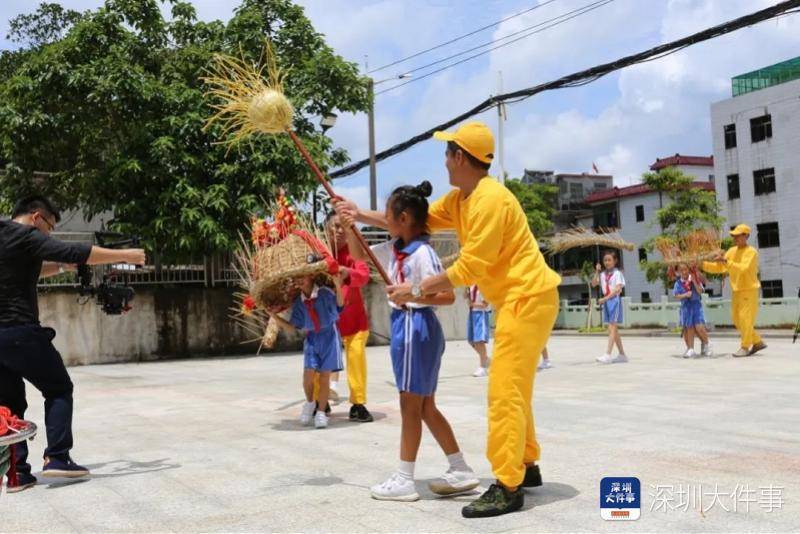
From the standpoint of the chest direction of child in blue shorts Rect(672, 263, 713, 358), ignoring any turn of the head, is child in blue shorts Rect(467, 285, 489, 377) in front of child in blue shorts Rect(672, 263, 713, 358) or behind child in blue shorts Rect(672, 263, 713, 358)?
in front

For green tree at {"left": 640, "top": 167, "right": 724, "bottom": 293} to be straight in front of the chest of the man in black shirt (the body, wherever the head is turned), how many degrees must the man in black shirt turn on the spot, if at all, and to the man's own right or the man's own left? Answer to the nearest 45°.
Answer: approximately 45° to the man's own left

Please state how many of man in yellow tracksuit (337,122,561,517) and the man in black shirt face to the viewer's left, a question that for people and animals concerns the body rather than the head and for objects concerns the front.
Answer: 1

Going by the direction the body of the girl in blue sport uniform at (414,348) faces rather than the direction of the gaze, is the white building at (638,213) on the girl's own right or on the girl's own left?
on the girl's own right

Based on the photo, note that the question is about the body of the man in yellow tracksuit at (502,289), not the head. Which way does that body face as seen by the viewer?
to the viewer's left

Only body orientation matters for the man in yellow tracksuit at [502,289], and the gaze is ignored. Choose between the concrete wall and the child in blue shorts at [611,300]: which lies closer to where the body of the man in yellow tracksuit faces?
the concrete wall

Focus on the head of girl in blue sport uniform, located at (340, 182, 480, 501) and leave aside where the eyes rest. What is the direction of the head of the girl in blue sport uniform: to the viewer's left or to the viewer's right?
to the viewer's left

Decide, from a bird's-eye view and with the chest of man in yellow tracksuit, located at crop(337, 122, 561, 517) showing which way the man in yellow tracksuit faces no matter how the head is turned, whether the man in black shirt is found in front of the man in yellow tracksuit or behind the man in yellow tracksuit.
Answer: in front

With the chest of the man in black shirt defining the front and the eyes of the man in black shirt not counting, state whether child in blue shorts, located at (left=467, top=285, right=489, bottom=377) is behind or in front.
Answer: in front

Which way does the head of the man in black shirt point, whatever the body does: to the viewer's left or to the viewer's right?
to the viewer's right

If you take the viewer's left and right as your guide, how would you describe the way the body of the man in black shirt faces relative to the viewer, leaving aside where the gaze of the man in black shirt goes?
facing to the right of the viewer

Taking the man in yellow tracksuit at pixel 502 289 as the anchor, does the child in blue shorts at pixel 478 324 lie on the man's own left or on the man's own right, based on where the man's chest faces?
on the man's own right
